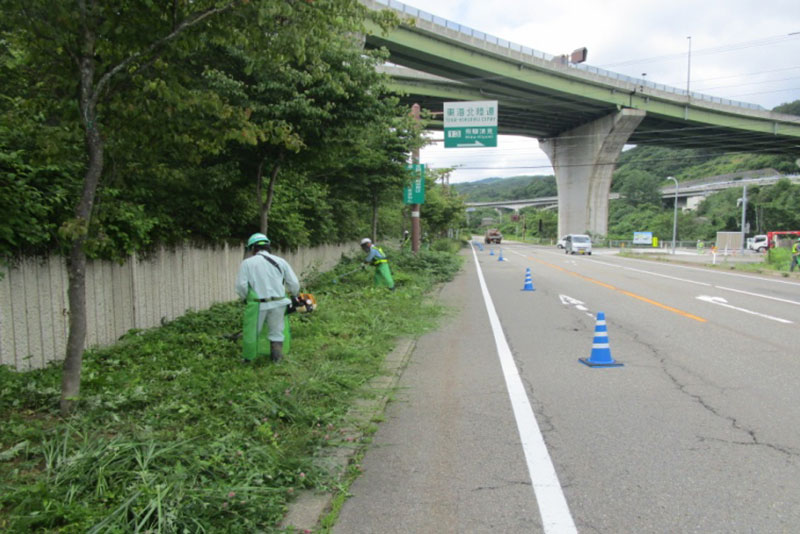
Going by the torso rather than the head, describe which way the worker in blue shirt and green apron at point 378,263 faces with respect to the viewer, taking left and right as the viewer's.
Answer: facing to the left of the viewer

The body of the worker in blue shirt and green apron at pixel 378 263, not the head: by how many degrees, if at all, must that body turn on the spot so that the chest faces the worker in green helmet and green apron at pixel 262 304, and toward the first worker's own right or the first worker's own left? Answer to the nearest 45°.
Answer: approximately 90° to the first worker's own left

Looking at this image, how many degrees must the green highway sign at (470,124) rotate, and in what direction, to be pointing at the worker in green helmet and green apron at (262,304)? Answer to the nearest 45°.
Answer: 0° — it already faces them

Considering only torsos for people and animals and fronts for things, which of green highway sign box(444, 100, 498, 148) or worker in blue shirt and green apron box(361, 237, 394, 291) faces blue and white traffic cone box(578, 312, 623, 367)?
the green highway sign

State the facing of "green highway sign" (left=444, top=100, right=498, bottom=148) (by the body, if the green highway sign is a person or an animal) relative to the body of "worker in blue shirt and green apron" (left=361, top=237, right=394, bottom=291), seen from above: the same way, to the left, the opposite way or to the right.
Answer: to the left

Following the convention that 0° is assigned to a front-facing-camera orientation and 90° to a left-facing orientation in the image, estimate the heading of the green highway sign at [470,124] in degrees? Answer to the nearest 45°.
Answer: approximately 0°

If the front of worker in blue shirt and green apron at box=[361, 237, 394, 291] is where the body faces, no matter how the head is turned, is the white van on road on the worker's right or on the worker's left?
on the worker's right
